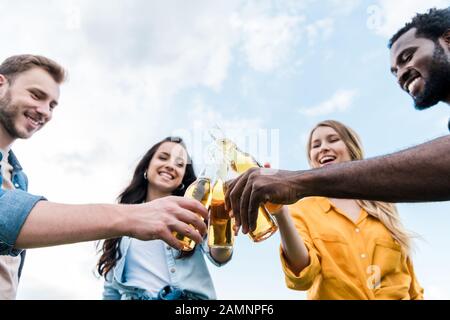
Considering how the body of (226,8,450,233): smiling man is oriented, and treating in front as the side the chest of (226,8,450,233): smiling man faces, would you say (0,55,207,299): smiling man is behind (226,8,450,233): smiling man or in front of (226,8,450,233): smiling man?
in front

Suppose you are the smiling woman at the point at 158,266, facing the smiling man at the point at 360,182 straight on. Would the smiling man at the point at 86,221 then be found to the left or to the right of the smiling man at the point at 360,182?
right

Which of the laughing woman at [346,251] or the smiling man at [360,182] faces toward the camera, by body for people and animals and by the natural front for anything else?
the laughing woman

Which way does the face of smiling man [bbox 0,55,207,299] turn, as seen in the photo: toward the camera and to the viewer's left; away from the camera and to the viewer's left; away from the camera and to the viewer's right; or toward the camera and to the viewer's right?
toward the camera and to the viewer's right

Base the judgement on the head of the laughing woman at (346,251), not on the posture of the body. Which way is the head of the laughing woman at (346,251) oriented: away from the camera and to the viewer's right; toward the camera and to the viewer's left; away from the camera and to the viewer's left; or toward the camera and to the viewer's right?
toward the camera and to the viewer's left

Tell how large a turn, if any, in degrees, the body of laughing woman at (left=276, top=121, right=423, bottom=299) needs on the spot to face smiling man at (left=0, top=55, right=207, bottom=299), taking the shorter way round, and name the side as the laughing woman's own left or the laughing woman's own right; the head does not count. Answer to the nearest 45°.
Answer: approximately 45° to the laughing woman's own right

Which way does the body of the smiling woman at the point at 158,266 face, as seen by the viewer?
toward the camera

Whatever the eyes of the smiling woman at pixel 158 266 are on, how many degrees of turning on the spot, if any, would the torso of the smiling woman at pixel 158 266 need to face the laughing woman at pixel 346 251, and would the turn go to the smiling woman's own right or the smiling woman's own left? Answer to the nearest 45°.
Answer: approximately 45° to the smiling woman's own left

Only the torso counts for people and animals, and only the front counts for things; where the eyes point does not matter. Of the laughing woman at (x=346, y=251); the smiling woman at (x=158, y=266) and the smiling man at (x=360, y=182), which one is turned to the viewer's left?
the smiling man

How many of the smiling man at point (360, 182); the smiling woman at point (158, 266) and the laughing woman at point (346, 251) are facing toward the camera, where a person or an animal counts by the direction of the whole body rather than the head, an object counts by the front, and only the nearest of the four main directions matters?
2

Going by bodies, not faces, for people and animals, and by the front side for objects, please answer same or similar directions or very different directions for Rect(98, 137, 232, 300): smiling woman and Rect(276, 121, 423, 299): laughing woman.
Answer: same or similar directions

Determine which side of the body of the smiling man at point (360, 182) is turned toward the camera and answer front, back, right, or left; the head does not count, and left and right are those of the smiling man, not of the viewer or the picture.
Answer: left

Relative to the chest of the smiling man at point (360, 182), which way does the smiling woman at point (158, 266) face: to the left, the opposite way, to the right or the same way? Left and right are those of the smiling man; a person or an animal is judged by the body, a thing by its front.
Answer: to the left

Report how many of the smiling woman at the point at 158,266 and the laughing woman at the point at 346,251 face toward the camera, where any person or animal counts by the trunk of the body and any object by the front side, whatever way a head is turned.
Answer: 2

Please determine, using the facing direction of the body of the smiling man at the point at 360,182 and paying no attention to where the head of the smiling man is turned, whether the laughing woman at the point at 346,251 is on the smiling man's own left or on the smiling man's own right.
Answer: on the smiling man's own right
